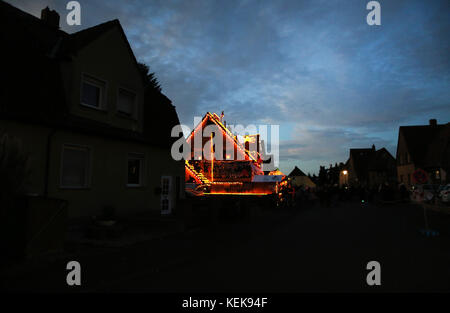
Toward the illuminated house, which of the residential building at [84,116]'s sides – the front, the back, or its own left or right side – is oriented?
left

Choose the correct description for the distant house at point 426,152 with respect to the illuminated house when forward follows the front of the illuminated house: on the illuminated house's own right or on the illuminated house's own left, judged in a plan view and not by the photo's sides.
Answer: on the illuminated house's own left

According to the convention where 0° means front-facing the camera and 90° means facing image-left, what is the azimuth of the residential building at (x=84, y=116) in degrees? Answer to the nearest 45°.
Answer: approximately 315°

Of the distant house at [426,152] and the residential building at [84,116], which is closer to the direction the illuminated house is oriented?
the residential building

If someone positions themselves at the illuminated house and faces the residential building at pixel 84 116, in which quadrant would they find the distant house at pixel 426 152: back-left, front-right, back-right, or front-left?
back-left

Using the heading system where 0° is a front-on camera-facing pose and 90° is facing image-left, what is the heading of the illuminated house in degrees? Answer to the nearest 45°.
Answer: approximately 0°

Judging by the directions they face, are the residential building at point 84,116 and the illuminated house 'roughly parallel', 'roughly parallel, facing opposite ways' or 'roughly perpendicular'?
roughly perpendicular
